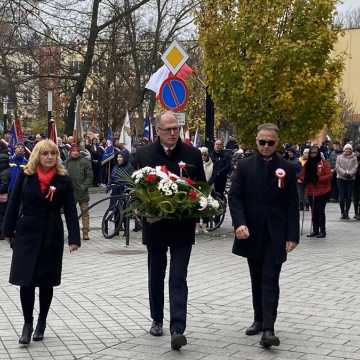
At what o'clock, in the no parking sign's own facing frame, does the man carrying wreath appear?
The man carrying wreath is roughly at 12 o'clock from the no parking sign.

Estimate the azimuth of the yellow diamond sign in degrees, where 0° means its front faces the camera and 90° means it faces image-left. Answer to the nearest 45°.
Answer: approximately 0°

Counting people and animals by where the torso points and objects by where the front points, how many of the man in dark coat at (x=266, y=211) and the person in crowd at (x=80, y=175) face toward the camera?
2

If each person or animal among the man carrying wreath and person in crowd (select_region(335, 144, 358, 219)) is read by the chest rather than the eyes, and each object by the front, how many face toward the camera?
2

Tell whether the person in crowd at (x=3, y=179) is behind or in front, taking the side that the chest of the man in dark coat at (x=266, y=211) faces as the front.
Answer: behind

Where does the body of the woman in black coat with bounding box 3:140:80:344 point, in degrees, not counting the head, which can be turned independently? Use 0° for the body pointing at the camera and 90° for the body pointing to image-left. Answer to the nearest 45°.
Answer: approximately 0°

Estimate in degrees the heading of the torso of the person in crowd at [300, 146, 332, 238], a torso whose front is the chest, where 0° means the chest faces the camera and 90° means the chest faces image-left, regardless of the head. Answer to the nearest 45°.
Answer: approximately 45°

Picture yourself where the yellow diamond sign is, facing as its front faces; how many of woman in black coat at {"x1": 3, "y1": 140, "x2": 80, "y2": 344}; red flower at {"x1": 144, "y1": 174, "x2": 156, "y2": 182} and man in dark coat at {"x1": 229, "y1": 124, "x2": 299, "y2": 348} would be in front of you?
3
